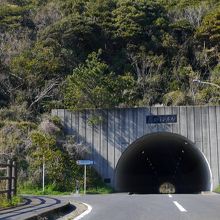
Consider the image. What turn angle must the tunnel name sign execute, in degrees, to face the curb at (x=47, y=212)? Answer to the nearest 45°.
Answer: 0° — it already faces it

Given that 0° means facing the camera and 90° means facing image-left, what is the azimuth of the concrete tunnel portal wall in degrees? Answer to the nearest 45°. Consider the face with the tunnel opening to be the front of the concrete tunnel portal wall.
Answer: approximately 0°

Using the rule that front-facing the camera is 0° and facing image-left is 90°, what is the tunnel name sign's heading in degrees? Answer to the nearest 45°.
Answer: approximately 0°

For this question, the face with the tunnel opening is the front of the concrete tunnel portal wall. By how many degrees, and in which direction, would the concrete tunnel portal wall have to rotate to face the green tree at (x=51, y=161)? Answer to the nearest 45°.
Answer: approximately 90° to its right

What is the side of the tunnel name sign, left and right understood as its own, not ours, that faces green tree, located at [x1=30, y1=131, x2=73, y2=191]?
right

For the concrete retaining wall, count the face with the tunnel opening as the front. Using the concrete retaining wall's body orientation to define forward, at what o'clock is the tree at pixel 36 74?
The tree is roughly at 4 o'clock from the concrete retaining wall.
